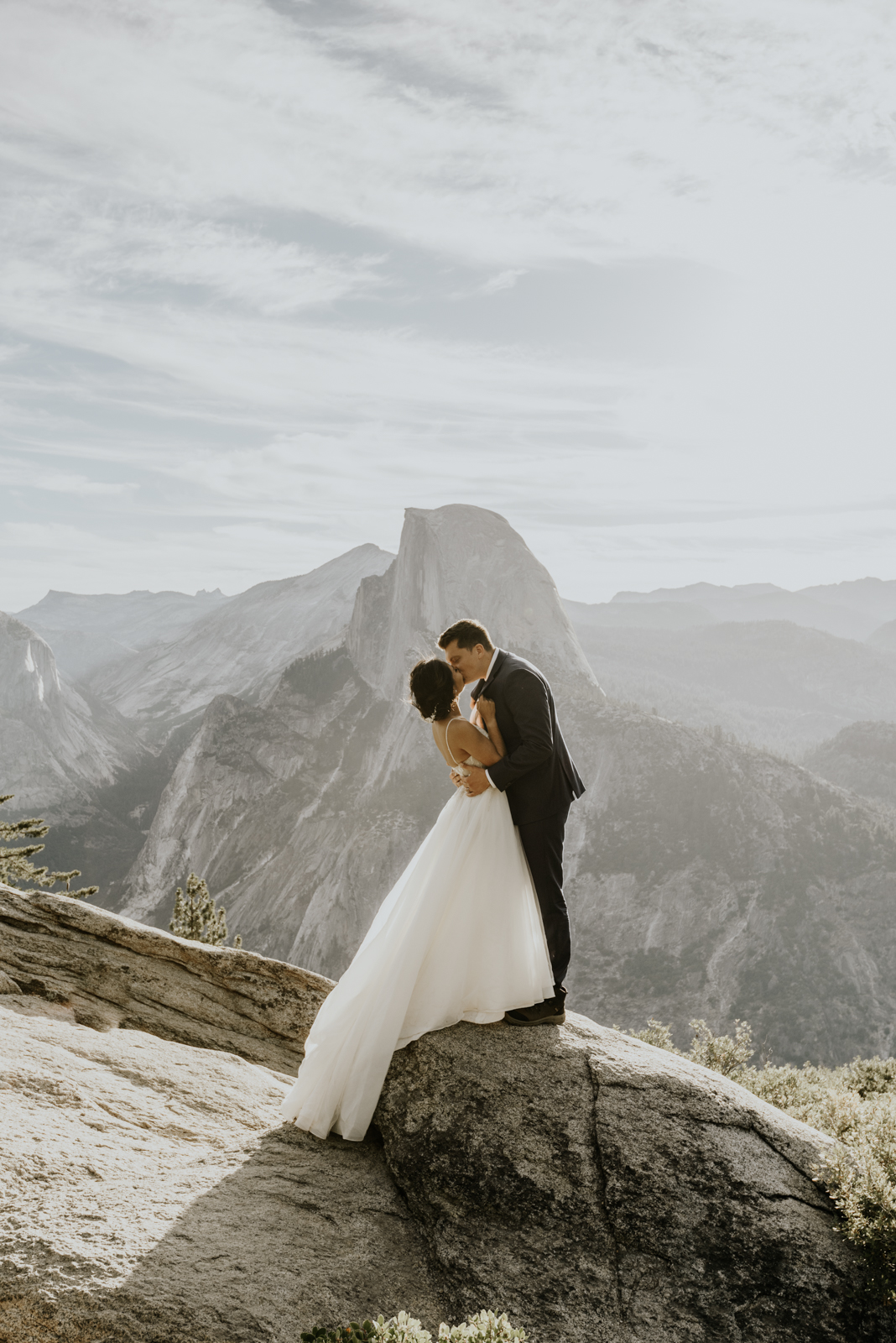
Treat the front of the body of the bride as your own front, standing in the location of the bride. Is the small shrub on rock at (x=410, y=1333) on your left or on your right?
on your right

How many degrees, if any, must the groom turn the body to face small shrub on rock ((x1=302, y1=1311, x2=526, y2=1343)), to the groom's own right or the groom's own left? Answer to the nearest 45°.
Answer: approximately 90° to the groom's own left

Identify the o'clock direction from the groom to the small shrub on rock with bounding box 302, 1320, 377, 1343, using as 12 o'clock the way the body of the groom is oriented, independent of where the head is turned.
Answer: The small shrub on rock is roughly at 9 o'clock from the groom.

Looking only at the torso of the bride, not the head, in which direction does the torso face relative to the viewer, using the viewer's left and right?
facing away from the viewer and to the right of the viewer

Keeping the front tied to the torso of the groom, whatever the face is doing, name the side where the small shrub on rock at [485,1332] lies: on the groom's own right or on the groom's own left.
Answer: on the groom's own left

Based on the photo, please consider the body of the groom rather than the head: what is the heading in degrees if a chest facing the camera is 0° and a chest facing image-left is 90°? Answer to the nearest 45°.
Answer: approximately 90°

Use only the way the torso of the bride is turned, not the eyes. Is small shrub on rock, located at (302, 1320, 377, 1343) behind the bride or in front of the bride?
behind

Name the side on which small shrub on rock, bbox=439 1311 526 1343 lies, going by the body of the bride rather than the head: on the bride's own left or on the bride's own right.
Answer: on the bride's own right

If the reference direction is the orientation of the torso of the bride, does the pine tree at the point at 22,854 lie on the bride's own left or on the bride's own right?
on the bride's own left
